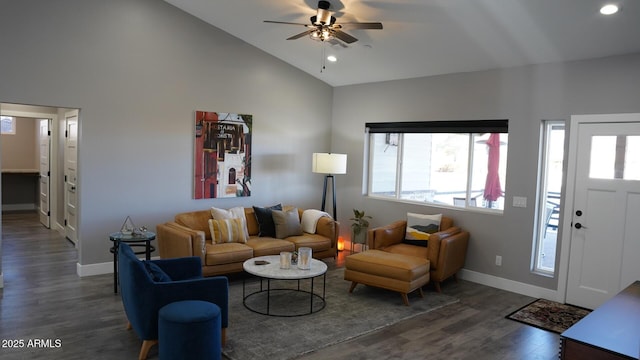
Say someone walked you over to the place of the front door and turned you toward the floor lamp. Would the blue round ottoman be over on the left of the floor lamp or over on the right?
left

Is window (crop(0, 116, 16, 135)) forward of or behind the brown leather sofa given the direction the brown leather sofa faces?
behind

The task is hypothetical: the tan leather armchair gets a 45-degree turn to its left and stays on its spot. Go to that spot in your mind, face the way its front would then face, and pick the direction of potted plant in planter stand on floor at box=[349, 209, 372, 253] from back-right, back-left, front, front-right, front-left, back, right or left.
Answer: back-right

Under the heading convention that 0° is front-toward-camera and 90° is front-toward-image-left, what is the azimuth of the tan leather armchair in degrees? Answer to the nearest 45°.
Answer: approximately 45°

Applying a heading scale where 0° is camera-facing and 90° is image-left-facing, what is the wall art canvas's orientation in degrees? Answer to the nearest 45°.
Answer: approximately 315°

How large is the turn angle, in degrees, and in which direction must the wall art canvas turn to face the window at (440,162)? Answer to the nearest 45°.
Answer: approximately 45° to its left

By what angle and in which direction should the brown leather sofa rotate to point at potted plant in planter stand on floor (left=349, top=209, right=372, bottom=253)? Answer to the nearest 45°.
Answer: approximately 90° to its left

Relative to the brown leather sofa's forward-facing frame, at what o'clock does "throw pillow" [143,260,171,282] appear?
The throw pillow is roughly at 2 o'clock from the brown leather sofa.

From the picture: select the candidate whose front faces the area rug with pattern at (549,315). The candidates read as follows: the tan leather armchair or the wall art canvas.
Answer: the wall art canvas

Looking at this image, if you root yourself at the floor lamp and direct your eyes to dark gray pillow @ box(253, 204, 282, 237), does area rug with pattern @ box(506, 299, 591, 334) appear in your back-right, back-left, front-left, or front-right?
back-left

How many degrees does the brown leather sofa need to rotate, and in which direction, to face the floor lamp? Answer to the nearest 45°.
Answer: approximately 90° to its left

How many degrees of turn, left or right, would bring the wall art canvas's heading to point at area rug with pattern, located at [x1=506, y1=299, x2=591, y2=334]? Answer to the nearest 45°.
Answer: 0° — it already faces it

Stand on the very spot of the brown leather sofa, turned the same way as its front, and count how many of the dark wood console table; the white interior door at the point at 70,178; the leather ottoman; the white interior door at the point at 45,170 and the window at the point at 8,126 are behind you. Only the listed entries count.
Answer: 3

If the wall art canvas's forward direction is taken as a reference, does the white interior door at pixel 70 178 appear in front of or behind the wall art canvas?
behind

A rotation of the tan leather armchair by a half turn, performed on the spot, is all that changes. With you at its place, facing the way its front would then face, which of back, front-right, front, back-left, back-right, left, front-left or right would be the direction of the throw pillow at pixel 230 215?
back-left
